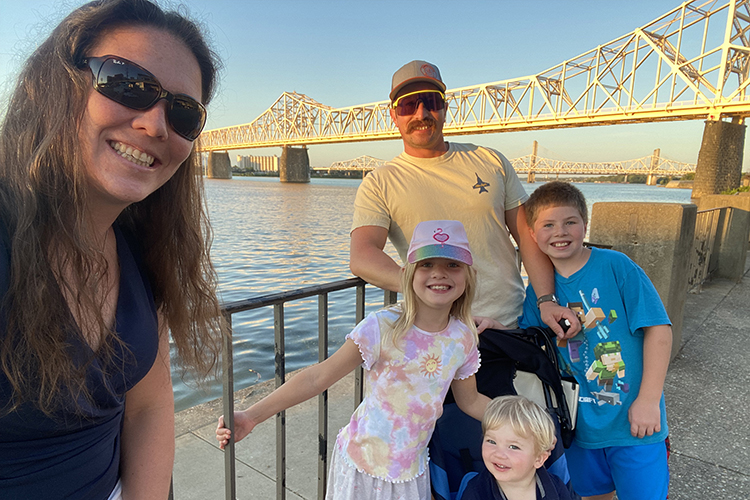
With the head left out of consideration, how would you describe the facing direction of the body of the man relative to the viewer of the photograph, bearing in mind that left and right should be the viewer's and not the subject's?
facing the viewer

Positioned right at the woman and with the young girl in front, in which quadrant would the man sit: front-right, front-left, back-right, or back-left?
front-left

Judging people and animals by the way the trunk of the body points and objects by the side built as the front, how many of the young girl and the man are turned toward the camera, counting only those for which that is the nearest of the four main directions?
2

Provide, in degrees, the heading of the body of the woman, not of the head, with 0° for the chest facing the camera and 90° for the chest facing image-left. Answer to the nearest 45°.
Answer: approximately 315°

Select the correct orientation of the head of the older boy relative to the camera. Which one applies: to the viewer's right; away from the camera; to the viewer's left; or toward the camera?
toward the camera

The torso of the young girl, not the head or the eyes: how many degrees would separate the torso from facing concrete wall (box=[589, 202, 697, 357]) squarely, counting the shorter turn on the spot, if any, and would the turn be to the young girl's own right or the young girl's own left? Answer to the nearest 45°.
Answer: approximately 135° to the young girl's own left

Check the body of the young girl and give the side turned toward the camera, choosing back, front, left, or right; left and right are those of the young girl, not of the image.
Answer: front

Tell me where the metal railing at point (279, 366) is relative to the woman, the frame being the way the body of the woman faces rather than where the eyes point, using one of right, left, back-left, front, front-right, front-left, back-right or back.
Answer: left

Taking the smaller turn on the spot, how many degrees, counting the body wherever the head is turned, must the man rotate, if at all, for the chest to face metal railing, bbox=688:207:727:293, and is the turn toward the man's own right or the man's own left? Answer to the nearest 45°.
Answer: approximately 135° to the man's own left

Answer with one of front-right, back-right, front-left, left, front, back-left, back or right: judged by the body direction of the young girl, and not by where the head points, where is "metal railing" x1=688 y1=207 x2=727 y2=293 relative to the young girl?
back-left

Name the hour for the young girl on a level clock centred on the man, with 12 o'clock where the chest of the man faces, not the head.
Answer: The young girl is roughly at 12 o'clock from the man.

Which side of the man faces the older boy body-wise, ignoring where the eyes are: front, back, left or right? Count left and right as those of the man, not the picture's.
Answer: left

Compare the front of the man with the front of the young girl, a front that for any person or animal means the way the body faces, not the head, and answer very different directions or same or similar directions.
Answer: same or similar directions
